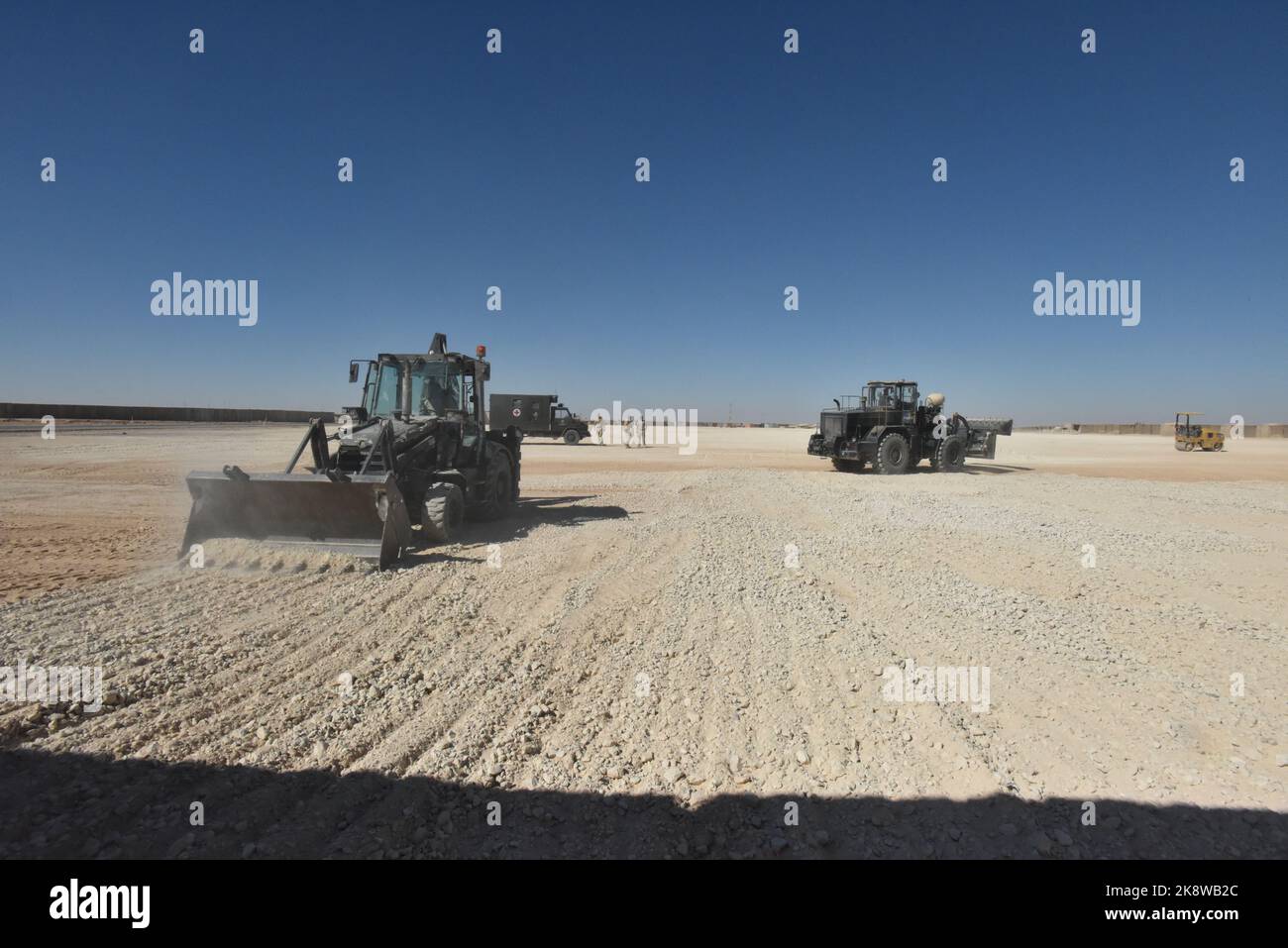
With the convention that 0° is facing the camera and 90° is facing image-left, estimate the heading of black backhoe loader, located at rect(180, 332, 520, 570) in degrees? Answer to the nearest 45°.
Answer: approximately 45°

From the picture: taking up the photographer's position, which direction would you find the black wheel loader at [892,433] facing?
facing away from the viewer and to the right of the viewer
